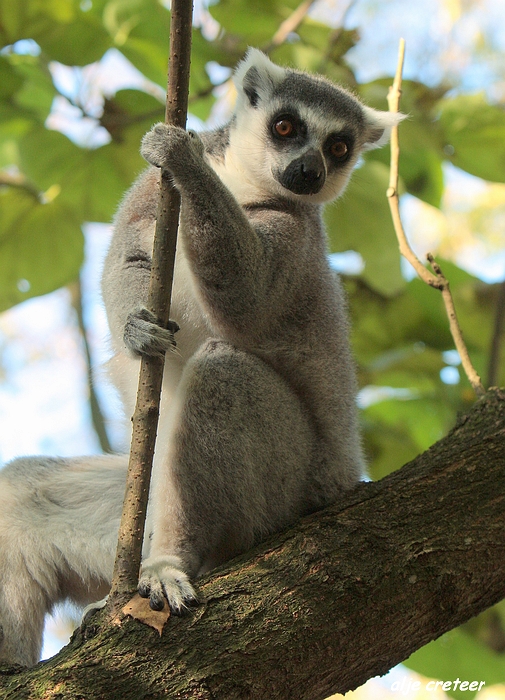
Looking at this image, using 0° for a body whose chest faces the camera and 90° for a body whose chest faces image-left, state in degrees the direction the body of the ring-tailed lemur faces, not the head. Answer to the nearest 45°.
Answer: approximately 45°
